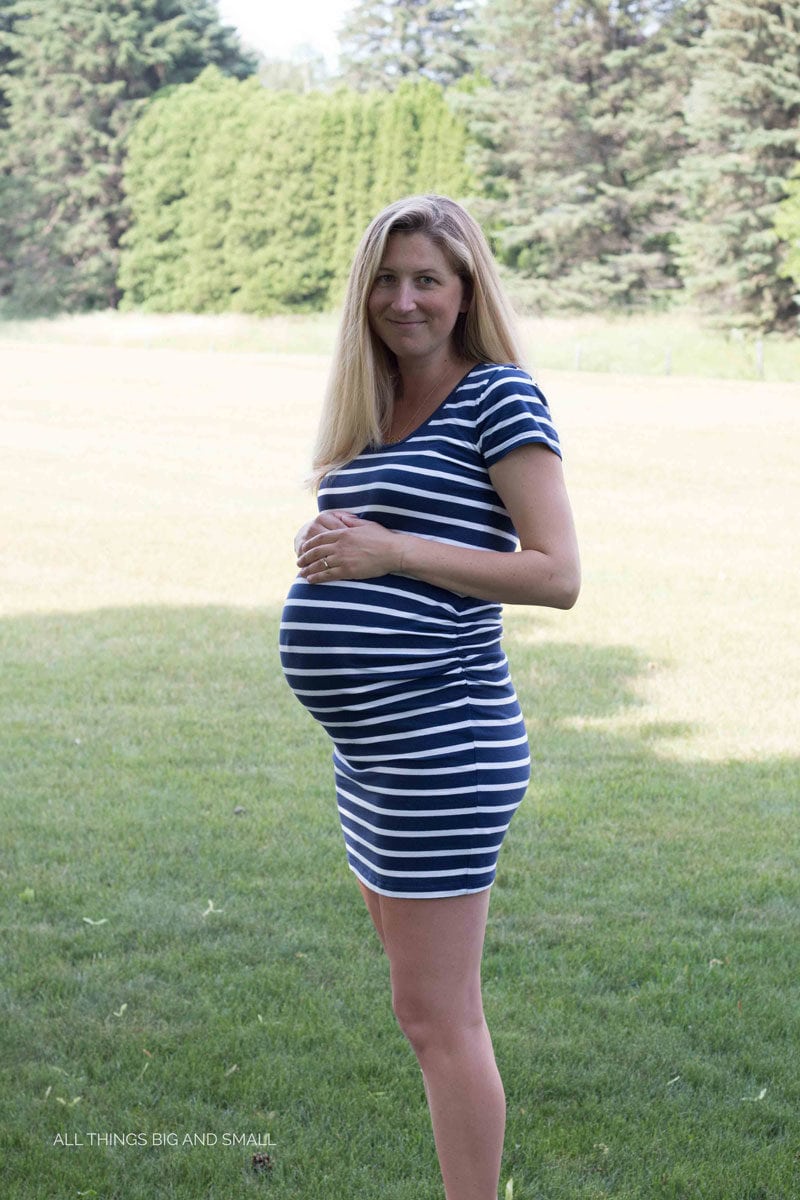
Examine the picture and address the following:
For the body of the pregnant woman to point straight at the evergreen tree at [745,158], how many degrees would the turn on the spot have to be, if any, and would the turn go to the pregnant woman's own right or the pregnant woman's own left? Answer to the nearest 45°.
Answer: approximately 135° to the pregnant woman's own right

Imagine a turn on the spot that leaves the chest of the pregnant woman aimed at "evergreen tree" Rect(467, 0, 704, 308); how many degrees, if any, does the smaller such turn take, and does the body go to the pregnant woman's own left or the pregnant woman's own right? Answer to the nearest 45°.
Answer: approximately 135° to the pregnant woman's own right

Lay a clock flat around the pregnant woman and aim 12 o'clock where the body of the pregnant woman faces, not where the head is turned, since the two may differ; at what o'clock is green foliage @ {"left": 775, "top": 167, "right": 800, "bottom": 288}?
The green foliage is roughly at 5 o'clock from the pregnant woman.

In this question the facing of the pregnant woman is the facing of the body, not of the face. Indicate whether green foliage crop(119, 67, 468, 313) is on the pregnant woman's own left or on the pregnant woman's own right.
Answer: on the pregnant woman's own right

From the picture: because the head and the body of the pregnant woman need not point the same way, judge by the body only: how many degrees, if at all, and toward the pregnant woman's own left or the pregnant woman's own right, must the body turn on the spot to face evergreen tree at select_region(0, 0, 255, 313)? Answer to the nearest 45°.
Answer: approximately 135° to the pregnant woman's own right

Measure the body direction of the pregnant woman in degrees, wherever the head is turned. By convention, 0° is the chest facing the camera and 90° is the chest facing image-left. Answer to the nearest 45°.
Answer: approximately 45°

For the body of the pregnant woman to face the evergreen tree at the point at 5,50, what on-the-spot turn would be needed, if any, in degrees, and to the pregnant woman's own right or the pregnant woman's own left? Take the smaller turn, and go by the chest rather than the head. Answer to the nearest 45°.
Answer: approximately 135° to the pregnant woman's own right

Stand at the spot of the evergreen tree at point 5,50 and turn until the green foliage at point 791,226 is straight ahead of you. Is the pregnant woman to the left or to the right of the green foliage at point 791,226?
right
